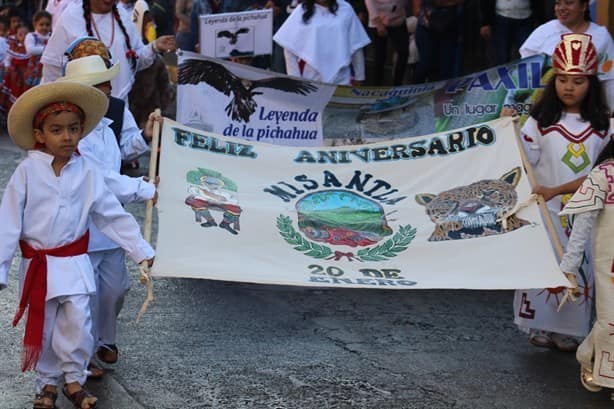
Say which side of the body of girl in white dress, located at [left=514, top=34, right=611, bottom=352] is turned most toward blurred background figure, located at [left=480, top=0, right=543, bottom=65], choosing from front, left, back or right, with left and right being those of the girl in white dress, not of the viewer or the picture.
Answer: back

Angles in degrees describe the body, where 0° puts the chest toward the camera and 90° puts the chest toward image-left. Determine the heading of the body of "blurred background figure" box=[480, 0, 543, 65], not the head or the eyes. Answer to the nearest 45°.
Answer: approximately 0°

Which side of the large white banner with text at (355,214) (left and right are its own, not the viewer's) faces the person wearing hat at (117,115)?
right

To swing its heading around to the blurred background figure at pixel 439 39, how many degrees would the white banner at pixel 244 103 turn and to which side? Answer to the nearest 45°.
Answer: approximately 135° to its left

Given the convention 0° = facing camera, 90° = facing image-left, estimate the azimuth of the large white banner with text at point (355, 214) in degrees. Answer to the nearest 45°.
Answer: approximately 0°

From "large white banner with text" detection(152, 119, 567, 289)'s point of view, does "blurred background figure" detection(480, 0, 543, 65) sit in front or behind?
behind

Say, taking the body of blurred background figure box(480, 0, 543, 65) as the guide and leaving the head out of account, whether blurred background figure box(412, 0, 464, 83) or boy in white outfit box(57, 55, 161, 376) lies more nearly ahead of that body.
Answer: the boy in white outfit

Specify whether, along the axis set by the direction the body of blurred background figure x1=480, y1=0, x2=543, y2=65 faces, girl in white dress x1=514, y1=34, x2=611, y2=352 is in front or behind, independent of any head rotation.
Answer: in front
